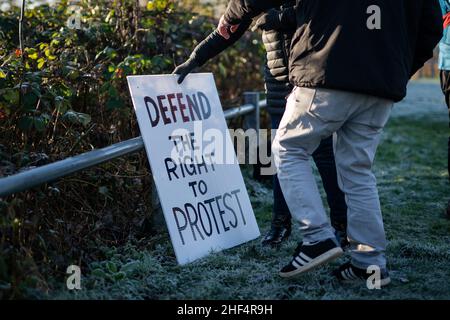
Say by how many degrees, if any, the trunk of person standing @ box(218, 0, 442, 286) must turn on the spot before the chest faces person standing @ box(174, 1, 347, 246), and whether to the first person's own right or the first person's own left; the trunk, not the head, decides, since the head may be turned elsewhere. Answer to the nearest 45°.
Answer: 0° — they already face them

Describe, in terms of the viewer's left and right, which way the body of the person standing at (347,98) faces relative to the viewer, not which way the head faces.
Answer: facing away from the viewer and to the left of the viewer

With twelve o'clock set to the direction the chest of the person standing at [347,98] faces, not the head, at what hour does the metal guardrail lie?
The metal guardrail is roughly at 10 o'clock from the person standing.

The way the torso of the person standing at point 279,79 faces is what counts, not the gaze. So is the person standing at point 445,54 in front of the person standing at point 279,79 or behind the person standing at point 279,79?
behind

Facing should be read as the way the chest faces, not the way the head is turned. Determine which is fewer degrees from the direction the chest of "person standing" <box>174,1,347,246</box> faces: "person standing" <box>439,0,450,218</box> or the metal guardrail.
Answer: the metal guardrail

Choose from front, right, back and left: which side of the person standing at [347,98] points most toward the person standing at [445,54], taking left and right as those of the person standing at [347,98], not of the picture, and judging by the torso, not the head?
right
